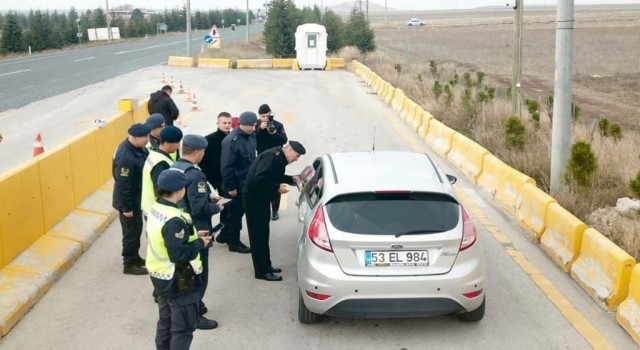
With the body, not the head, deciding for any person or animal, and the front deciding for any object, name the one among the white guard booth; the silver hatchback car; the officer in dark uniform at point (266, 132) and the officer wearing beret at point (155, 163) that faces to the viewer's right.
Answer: the officer wearing beret

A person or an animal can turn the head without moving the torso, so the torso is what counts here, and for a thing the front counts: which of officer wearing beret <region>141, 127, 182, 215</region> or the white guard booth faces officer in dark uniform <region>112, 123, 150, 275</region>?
the white guard booth

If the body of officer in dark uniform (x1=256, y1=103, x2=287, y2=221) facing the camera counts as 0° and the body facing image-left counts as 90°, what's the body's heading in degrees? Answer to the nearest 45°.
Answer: approximately 0°

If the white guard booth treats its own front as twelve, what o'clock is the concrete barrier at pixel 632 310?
The concrete barrier is roughly at 12 o'clock from the white guard booth.

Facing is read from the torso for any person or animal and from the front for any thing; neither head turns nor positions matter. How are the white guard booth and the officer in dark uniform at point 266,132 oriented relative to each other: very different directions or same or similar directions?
same or similar directions

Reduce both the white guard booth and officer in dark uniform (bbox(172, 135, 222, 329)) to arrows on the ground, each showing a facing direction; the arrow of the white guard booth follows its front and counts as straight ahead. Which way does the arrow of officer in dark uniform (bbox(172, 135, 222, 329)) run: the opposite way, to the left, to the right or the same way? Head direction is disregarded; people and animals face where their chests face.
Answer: to the left

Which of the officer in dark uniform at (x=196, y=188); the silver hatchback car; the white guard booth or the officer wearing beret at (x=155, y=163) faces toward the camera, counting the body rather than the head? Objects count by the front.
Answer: the white guard booth

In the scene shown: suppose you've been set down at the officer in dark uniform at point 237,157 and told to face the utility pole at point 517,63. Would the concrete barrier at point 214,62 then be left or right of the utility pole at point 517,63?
left

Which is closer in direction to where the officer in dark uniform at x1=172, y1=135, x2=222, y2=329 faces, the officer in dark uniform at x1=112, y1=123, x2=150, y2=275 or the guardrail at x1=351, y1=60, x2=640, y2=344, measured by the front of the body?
the guardrail

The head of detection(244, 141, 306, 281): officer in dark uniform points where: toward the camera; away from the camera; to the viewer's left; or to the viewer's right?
to the viewer's right

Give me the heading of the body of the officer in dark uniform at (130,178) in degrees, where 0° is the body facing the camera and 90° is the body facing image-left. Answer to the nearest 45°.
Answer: approximately 270°

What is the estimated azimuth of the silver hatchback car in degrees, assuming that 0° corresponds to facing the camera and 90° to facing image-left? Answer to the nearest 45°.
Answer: approximately 180°

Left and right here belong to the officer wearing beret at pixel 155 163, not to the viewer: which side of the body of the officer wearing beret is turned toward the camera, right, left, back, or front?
right

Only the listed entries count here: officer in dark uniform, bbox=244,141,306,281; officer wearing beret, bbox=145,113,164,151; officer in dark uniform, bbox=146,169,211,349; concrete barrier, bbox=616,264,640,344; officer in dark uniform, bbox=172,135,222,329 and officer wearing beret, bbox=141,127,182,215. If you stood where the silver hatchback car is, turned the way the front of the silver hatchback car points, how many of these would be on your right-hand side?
1

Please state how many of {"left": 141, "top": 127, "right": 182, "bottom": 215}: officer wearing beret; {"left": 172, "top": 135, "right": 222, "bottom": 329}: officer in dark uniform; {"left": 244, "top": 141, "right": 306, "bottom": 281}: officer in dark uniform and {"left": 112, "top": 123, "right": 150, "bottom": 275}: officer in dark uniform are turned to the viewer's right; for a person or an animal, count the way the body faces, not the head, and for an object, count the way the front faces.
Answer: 4

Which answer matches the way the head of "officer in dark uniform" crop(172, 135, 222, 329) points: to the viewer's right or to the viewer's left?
to the viewer's right

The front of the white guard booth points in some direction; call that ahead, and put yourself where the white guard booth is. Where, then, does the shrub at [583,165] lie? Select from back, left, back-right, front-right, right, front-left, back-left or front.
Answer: front
